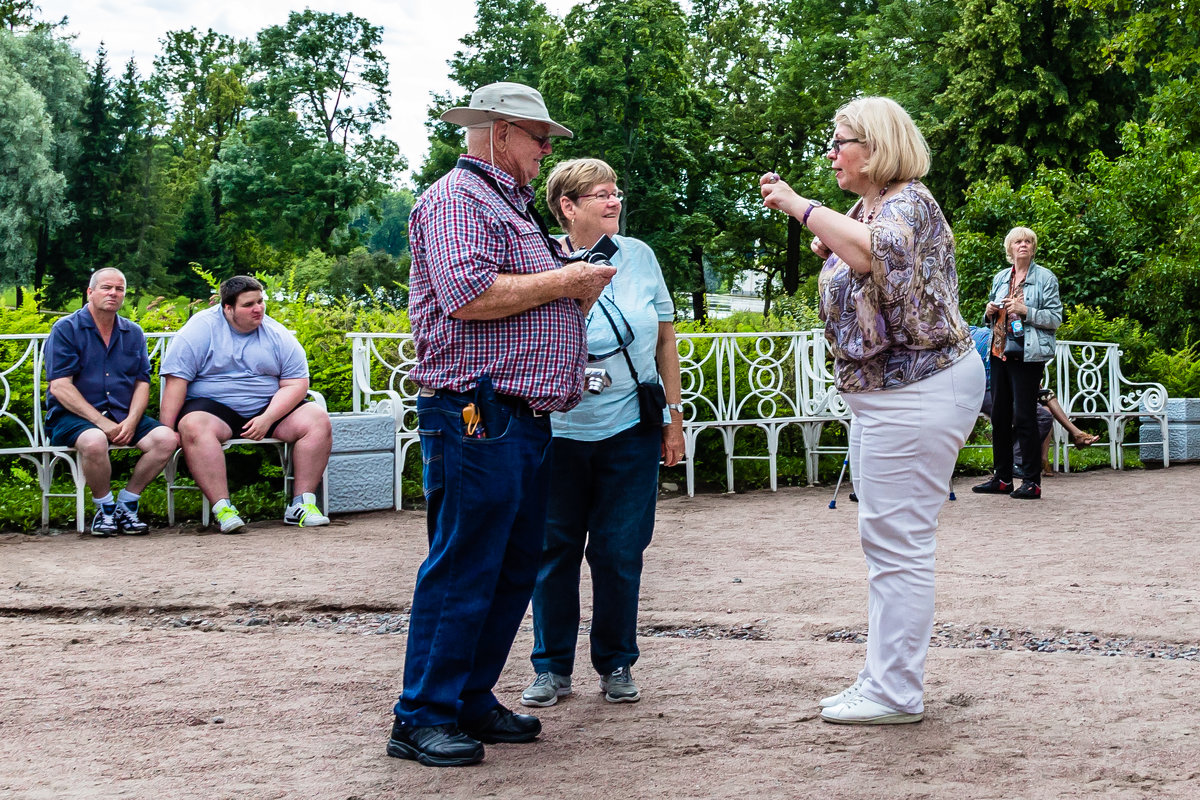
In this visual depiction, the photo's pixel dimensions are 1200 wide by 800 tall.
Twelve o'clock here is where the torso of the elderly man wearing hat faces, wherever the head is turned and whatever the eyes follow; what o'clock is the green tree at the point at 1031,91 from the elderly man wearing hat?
The green tree is roughly at 10 o'clock from the elderly man wearing hat.

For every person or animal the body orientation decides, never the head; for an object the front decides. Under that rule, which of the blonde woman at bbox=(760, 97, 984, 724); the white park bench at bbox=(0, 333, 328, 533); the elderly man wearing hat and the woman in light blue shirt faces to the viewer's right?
the elderly man wearing hat

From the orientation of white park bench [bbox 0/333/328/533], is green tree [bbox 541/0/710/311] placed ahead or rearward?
rearward

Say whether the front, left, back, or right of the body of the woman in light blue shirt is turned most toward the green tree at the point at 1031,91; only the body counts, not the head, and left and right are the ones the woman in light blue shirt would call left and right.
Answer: back

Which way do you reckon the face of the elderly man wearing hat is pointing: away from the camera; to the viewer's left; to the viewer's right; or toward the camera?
to the viewer's right

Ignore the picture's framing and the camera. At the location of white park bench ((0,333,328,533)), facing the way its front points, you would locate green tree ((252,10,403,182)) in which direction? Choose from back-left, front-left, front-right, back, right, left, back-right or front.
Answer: back

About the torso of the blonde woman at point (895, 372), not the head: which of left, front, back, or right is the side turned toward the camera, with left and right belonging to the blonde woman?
left

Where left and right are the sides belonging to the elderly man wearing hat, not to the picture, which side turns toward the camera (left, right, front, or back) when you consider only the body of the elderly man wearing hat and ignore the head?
right

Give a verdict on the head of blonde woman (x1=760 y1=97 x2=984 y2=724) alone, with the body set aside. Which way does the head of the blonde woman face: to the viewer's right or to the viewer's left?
to the viewer's left

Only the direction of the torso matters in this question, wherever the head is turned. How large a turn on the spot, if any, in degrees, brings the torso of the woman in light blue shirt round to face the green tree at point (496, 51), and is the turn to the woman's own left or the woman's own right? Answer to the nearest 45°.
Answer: approximately 180°

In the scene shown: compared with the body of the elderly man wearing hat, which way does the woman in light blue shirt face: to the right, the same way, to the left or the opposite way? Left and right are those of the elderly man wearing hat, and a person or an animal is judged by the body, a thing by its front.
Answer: to the right

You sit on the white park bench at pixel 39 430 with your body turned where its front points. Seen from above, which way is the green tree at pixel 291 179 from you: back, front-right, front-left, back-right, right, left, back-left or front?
back

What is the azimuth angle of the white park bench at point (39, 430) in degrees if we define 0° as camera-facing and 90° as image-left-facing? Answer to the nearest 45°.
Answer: approximately 0°

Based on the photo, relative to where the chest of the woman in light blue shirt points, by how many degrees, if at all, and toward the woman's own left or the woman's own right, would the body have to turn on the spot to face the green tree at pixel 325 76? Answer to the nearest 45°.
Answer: approximately 180°
